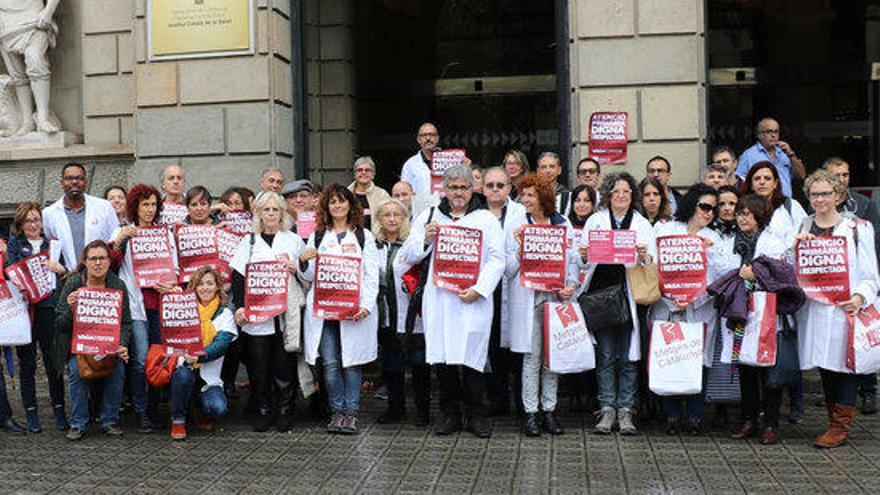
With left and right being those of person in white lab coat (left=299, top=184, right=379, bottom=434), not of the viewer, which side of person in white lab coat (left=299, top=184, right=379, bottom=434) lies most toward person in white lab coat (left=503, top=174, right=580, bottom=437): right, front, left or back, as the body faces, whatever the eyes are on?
left

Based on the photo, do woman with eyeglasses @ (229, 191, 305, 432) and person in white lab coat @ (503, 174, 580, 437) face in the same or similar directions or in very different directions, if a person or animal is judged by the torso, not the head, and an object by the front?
same or similar directions

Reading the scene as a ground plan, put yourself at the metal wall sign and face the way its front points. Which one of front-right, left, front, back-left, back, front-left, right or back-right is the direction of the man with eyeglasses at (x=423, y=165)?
front-left

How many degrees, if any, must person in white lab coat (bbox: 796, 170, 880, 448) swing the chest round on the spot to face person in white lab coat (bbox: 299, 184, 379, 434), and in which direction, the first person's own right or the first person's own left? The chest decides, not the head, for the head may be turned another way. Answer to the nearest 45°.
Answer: approximately 45° to the first person's own right

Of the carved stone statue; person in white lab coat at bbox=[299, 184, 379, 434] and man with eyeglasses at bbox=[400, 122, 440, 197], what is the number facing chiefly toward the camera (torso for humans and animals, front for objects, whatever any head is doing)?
3

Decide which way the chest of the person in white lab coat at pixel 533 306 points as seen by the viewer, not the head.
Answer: toward the camera

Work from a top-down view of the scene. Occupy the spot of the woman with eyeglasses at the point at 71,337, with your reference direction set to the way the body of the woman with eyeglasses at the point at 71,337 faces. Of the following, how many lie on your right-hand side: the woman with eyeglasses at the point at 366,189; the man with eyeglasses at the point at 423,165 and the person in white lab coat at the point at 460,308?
0

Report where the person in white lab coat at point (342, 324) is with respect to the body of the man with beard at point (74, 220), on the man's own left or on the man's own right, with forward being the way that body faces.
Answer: on the man's own left

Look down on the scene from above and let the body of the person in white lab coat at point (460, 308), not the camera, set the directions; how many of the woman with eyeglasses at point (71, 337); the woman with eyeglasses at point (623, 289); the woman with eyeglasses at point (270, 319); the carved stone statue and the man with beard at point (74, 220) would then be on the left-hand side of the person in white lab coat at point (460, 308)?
1

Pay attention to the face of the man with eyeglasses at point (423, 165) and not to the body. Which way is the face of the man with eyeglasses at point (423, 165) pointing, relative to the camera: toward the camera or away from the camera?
toward the camera

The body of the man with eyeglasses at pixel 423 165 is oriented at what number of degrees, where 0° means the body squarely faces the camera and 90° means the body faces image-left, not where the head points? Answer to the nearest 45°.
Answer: approximately 0°

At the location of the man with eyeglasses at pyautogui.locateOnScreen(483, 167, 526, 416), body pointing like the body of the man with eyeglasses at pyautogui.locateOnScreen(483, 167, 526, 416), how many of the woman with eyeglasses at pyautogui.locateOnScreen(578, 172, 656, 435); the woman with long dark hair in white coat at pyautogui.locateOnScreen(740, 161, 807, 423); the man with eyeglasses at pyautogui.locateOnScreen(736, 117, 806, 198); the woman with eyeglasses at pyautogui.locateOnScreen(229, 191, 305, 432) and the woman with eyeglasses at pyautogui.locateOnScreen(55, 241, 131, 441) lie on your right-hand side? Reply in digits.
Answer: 2

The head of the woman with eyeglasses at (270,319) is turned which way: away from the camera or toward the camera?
toward the camera

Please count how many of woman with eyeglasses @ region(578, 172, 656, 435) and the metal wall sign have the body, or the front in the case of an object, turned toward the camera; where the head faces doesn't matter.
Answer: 2

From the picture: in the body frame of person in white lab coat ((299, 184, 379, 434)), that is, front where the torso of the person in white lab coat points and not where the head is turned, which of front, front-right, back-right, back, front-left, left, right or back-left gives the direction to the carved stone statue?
back-right

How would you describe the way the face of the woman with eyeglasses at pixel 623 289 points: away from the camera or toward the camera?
toward the camera

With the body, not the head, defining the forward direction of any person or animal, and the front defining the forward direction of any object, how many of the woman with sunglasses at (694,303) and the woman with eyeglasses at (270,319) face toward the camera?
2

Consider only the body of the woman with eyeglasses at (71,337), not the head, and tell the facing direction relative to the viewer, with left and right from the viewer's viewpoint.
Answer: facing the viewer

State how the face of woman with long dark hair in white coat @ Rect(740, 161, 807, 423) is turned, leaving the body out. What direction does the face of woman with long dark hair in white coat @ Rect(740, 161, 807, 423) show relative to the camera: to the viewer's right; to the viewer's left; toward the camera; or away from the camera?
toward the camera

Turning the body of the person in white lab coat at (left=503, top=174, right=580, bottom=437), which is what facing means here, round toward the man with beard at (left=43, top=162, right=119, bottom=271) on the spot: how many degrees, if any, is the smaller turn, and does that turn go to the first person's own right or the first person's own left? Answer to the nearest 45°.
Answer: approximately 90° to the first person's own right

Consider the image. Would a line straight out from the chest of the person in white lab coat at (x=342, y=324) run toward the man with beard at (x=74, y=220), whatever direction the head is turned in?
no

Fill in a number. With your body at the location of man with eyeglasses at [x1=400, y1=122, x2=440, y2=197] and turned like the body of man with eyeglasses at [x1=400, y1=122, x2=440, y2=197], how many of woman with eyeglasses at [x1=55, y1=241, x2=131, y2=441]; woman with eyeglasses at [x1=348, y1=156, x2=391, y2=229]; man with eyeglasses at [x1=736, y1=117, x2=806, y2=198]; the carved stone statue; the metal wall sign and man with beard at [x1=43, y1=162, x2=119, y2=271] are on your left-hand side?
1
